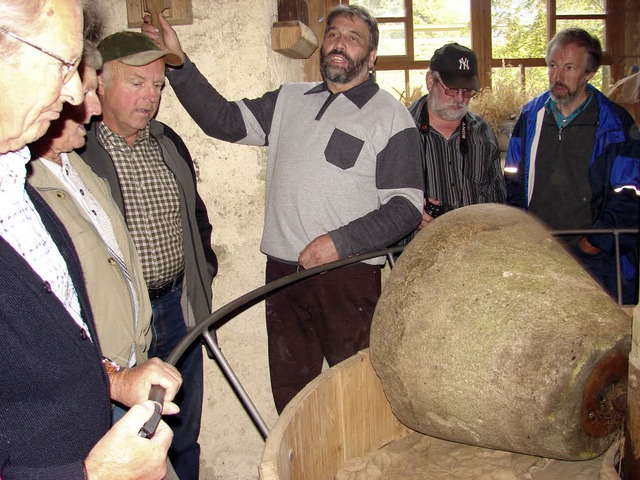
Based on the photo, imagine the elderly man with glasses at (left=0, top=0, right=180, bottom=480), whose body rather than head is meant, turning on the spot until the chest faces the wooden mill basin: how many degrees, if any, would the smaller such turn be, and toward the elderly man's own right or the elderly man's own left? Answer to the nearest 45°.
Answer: approximately 45° to the elderly man's own left

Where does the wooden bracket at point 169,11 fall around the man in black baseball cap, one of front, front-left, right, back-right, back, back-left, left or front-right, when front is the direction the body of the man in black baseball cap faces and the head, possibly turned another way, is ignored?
front-right

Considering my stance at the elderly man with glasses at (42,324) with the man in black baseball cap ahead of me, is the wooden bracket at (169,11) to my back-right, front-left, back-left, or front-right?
front-left

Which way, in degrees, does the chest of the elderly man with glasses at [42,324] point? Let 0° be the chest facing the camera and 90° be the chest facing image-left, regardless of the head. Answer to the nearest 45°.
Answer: approximately 270°

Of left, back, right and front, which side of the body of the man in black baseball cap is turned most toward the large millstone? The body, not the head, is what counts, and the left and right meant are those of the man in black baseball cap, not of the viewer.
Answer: front

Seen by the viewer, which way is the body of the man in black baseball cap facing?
toward the camera

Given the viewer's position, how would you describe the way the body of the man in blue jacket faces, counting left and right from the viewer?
facing the viewer and to the left of the viewer

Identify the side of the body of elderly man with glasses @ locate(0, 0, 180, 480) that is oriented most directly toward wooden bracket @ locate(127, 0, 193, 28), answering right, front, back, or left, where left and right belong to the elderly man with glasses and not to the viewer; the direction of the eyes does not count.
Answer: left

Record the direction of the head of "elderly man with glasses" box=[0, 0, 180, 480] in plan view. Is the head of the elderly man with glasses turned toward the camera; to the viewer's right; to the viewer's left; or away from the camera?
to the viewer's right

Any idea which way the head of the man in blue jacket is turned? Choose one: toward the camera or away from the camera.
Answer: toward the camera

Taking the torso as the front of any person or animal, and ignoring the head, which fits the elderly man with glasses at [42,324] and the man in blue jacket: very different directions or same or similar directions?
very different directions

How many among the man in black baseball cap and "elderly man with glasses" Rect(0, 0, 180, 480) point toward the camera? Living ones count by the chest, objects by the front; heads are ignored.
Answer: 1
